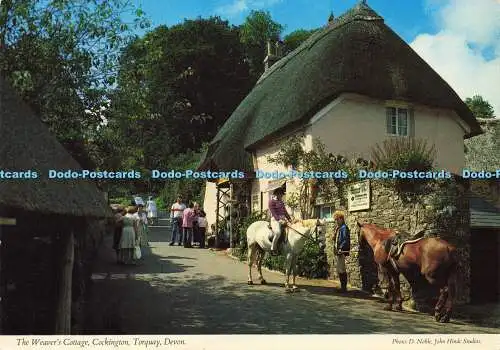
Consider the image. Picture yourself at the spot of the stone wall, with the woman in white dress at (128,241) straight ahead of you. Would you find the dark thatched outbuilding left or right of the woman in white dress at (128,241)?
left

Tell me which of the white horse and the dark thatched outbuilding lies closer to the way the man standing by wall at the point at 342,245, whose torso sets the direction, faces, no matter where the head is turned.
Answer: the white horse

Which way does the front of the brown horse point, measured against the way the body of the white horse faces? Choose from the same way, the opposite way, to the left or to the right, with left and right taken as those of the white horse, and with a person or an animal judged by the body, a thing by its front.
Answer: the opposite way

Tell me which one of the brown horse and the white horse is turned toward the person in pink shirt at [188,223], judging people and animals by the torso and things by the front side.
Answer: the brown horse

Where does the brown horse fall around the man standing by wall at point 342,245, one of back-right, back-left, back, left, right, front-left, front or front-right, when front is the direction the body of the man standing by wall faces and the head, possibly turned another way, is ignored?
back-left

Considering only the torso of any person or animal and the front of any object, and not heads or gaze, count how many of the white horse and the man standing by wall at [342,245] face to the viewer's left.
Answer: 1

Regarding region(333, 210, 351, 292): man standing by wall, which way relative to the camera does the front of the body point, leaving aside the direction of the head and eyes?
to the viewer's left

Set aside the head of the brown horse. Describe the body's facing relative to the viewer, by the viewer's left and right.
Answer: facing away from the viewer and to the left of the viewer

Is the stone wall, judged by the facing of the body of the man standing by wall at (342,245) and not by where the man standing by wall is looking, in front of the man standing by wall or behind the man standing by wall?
behind
